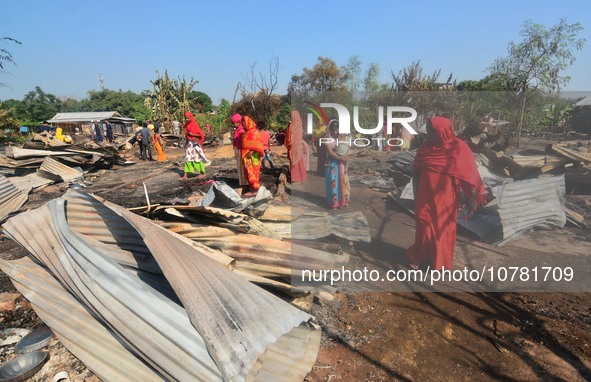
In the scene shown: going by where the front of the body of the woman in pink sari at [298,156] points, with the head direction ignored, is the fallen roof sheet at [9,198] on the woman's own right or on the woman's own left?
on the woman's own left

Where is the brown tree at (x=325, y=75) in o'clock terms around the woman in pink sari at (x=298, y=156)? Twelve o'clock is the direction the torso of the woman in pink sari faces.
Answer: The brown tree is roughly at 12 o'clock from the woman in pink sari.

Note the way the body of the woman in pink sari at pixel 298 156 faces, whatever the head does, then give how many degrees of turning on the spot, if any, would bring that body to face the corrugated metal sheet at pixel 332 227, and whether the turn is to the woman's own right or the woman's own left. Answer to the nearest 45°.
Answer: approximately 180°

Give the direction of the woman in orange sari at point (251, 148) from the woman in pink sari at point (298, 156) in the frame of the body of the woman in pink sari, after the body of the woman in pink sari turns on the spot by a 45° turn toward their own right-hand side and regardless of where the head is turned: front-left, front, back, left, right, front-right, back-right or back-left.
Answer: back

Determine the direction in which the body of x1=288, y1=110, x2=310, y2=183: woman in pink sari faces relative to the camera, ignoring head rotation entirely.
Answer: away from the camera

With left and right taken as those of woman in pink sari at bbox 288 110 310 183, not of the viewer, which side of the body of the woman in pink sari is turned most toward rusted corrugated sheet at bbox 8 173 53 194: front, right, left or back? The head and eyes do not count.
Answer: left

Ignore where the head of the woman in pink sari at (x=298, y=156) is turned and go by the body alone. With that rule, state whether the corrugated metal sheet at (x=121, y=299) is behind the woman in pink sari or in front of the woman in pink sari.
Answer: behind
